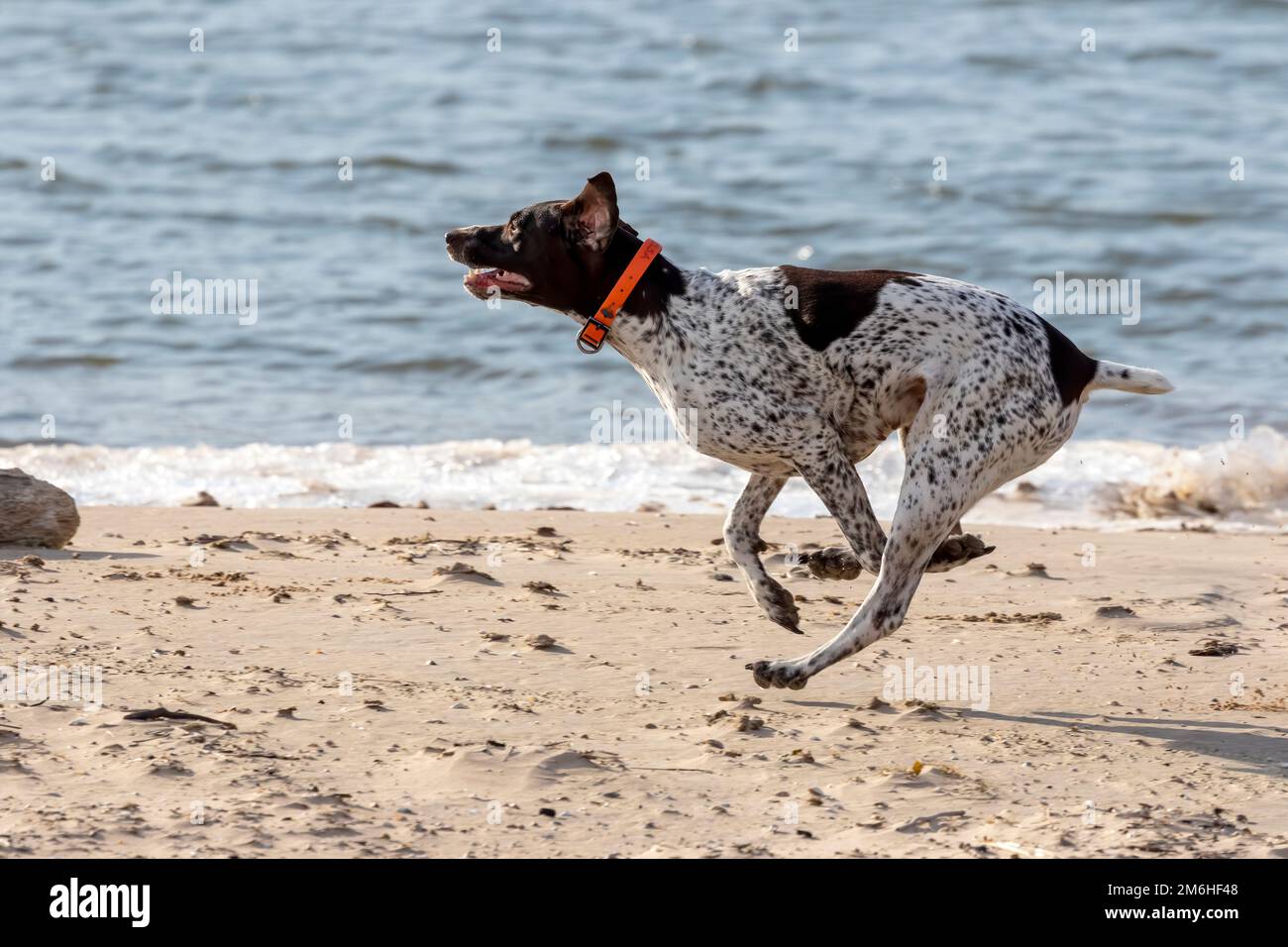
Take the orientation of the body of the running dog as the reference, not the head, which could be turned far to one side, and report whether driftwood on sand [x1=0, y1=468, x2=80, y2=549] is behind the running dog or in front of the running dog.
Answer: in front

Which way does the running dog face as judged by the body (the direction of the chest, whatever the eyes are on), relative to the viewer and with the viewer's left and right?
facing to the left of the viewer
